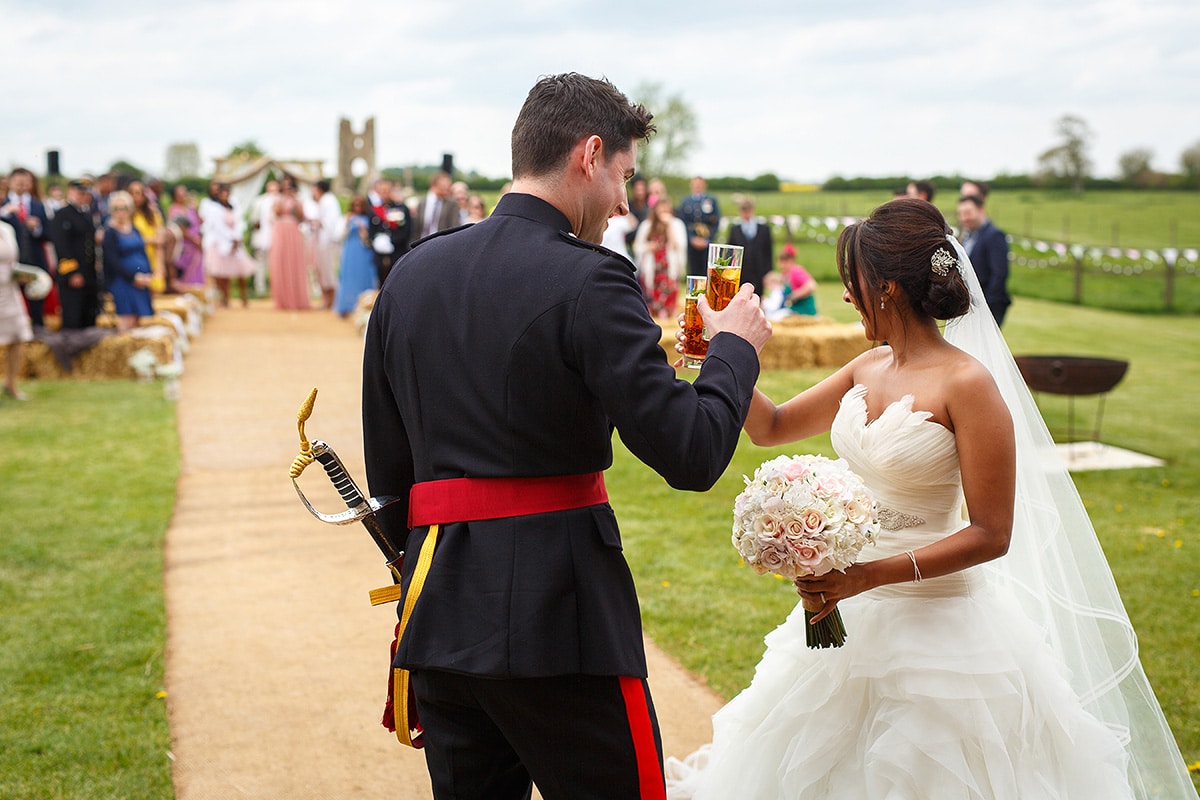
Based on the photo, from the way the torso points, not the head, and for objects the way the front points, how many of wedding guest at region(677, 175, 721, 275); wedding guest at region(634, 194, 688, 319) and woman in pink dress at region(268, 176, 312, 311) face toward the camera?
3

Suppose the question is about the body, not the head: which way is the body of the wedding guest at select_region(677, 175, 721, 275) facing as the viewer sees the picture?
toward the camera

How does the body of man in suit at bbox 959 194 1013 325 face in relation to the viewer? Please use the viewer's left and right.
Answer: facing the viewer and to the left of the viewer

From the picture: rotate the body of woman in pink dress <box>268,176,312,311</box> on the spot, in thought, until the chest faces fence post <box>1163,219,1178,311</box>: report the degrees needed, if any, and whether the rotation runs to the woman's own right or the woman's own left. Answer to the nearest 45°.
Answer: approximately 90° to the woman's own left

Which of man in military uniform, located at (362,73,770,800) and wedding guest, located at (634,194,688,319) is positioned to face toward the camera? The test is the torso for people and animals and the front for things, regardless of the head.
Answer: the wedding guest

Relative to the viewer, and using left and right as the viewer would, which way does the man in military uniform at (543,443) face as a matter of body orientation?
facing away from the viewer and to the right of the viewer

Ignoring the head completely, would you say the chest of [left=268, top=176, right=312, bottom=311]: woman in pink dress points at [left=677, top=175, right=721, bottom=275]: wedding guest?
no

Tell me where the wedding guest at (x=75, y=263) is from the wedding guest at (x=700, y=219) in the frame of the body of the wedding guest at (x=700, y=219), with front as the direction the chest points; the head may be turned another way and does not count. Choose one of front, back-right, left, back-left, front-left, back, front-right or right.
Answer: front-right

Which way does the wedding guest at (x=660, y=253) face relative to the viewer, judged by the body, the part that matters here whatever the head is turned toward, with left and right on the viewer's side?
facing the viewer

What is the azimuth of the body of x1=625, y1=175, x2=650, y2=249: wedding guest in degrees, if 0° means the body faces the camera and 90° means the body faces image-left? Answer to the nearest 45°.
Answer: approximately 0°

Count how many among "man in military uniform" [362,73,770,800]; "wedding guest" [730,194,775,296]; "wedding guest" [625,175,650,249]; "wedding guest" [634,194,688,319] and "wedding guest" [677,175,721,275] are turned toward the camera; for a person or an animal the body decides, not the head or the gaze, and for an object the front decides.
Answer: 4

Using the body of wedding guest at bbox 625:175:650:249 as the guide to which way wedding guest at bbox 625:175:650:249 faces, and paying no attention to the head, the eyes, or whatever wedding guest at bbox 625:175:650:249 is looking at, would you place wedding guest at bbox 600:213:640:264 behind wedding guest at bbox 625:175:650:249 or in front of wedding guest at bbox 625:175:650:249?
in front

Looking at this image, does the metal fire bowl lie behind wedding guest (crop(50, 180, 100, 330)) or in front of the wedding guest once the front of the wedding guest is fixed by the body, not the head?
in front

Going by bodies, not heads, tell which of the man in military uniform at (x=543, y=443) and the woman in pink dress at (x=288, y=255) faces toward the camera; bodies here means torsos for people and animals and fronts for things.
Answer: the woman in pink dress

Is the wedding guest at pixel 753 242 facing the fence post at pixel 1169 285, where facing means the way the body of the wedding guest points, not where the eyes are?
no

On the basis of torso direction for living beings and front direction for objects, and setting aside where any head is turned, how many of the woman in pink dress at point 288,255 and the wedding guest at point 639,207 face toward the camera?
2

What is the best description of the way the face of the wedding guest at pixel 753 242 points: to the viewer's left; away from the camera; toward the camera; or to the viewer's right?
toward the camera

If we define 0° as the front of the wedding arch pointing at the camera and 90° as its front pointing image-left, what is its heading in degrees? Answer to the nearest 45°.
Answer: approximately 0°

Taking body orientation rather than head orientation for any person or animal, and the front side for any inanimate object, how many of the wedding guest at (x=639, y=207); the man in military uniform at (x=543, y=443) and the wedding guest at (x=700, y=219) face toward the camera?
2

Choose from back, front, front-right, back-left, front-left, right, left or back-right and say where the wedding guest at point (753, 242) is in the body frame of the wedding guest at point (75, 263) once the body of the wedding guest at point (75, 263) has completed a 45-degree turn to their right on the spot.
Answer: left
